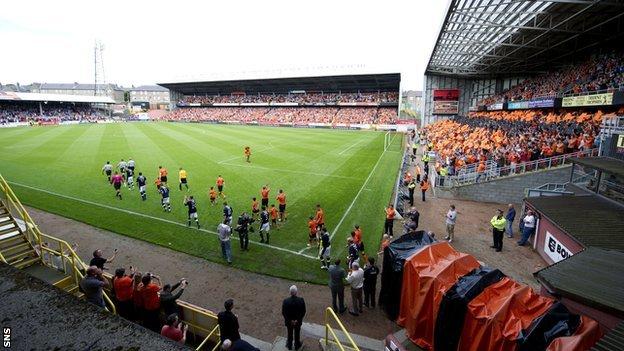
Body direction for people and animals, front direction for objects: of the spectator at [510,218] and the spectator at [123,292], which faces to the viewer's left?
the spectator at [510,218]

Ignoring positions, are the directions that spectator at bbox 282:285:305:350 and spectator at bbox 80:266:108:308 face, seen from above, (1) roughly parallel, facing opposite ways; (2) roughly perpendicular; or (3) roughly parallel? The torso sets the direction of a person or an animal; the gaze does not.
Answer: roughly parallel

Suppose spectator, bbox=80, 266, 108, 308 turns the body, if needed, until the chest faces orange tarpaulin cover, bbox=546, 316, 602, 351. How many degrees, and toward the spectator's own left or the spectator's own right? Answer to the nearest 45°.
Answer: approximately 90° to the spectator's own right

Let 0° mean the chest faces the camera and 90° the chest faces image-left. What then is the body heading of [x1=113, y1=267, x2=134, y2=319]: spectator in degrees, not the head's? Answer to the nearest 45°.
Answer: approximately 225°

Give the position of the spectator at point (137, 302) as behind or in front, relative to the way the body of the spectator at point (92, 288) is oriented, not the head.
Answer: in front

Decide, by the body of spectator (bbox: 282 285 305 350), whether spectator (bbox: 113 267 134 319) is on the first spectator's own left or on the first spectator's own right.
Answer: on the first spectator's own left

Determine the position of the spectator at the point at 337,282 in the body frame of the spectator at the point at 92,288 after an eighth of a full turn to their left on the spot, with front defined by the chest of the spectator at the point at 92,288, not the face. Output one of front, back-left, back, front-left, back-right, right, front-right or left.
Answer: right

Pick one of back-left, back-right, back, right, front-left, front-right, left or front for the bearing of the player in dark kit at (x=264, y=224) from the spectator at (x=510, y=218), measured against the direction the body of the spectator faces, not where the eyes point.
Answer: front-left

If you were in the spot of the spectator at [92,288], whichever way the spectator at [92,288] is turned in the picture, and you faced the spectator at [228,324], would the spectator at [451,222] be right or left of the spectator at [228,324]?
left

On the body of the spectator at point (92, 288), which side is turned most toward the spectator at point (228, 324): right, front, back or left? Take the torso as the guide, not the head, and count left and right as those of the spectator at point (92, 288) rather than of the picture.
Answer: right

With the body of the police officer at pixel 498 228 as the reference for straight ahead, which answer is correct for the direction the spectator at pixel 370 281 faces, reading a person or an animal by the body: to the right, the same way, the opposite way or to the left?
to the right

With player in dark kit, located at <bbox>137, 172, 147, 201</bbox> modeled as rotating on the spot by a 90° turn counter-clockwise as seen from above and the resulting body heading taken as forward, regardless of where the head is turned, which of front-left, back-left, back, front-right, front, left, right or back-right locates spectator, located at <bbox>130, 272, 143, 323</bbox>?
front-left

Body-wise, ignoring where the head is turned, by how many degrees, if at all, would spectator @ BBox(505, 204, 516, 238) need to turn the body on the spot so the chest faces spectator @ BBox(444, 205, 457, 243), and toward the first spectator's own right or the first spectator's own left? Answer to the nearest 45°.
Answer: approximately 45° to the first spectator's own left

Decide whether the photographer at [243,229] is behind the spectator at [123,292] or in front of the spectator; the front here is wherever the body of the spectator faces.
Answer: in front

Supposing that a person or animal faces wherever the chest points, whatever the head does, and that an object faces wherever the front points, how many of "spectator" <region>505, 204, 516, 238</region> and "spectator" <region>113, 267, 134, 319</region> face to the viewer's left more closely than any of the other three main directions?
1

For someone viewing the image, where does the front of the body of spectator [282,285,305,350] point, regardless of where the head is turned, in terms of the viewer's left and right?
facing away from the viewer

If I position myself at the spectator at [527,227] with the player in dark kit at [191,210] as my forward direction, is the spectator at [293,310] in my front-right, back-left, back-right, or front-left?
front-left

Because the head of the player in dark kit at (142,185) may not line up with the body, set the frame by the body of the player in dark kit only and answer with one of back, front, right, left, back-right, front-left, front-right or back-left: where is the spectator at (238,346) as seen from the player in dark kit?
back-left
